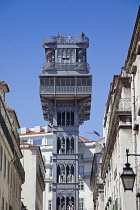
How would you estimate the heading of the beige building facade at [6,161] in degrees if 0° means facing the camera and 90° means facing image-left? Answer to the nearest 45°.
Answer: approximately 270°
